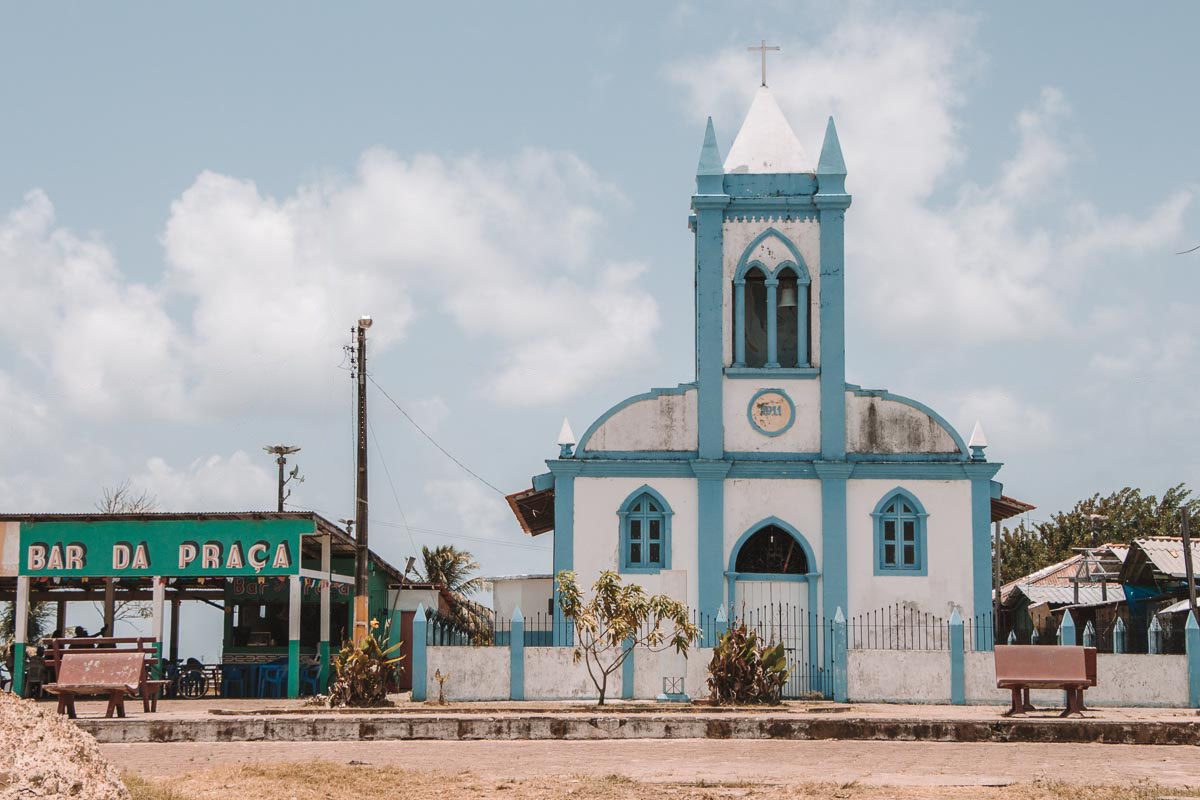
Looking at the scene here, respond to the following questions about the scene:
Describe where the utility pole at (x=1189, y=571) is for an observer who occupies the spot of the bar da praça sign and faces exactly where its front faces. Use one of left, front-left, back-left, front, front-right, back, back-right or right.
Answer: left

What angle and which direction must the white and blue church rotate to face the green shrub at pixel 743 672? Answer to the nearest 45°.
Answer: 0° — it already faces it

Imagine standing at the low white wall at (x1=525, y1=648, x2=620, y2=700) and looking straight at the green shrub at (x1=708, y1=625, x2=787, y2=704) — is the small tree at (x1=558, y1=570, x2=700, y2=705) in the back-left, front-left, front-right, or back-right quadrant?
front-right

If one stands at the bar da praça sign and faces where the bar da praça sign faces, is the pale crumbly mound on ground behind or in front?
in front

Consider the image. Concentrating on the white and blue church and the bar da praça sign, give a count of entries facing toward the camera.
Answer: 2

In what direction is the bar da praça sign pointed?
toward the camera

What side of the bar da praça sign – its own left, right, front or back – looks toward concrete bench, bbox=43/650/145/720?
front

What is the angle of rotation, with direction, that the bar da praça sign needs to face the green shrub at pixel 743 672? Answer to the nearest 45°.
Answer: approximately 45° to its left

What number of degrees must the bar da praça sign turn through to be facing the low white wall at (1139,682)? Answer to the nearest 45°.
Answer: approximately 45° to its left

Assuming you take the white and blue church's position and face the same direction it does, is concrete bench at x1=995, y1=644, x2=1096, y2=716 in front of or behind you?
in front

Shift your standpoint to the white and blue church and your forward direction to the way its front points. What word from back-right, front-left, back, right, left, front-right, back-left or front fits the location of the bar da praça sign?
right

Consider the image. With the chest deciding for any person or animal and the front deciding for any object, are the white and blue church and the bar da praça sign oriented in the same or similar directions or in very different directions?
same or similar directions
